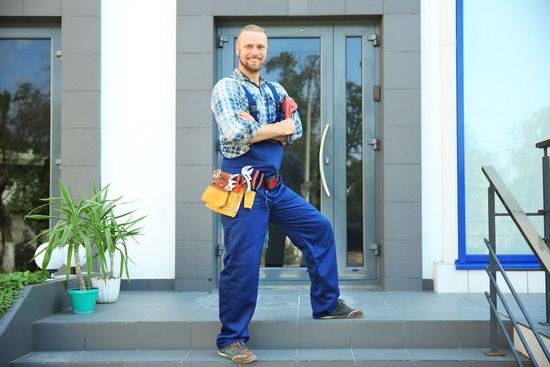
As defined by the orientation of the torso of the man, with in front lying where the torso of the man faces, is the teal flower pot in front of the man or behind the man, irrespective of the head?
behind

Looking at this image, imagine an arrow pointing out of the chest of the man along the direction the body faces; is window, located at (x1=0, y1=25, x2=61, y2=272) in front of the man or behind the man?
behind

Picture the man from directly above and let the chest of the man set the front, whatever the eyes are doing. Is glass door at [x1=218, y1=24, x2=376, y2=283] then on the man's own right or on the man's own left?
on the man's own left

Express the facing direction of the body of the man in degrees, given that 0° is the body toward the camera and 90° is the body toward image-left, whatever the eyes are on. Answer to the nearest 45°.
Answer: approximately 315°

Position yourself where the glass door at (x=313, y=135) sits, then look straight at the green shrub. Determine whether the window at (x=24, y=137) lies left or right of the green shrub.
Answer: right

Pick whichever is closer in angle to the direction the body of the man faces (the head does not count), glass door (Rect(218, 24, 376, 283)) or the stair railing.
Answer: the stair railing
